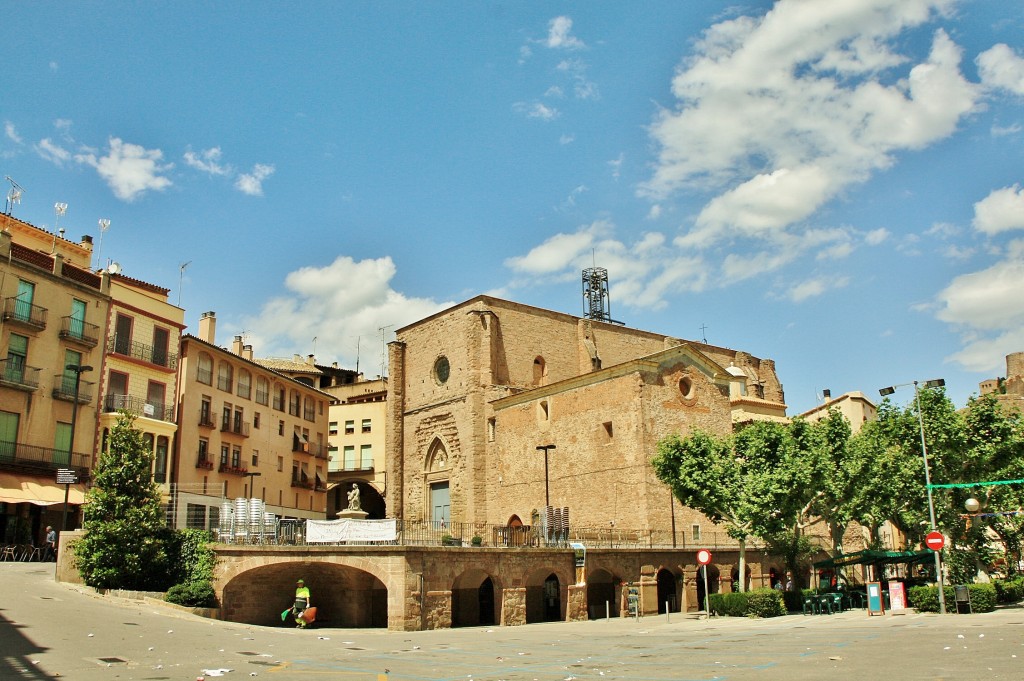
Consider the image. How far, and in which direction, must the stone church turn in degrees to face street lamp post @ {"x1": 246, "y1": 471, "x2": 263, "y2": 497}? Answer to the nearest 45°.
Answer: approximately 45° to its right

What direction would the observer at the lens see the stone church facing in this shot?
facing the viewer and to the left of the viewer

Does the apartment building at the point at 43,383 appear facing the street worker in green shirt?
yes

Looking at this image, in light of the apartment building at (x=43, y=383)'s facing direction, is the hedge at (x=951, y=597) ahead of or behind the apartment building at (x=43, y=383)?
ahead

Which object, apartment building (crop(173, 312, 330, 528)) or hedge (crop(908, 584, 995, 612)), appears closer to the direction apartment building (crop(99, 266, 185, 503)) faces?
the hedge

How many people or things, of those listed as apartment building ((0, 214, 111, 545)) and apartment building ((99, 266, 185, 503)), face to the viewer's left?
0

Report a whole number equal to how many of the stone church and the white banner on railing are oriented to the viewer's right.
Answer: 0

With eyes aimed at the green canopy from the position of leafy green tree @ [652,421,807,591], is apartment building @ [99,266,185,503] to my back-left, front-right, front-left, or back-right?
back-left

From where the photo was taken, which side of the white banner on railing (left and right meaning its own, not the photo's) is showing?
front
